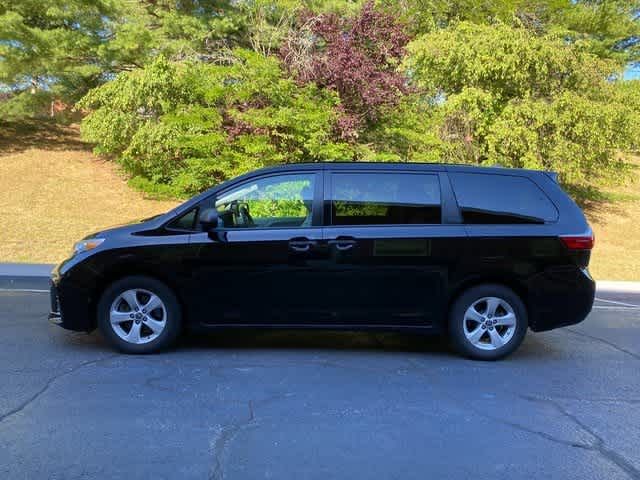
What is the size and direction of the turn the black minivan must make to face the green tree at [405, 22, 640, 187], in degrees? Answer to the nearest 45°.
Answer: approximately 135° to its right

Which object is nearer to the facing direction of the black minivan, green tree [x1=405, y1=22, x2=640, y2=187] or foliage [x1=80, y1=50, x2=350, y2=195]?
the foliage

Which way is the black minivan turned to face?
to the viewer's left

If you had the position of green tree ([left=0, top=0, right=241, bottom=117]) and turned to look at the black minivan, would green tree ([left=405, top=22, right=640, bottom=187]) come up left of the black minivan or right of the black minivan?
left

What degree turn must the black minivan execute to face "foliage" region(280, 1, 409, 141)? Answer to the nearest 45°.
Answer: approximately 90° to its right

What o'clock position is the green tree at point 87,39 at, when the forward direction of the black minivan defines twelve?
The green tree is roughly at 2 o'clock from the black minivan.
